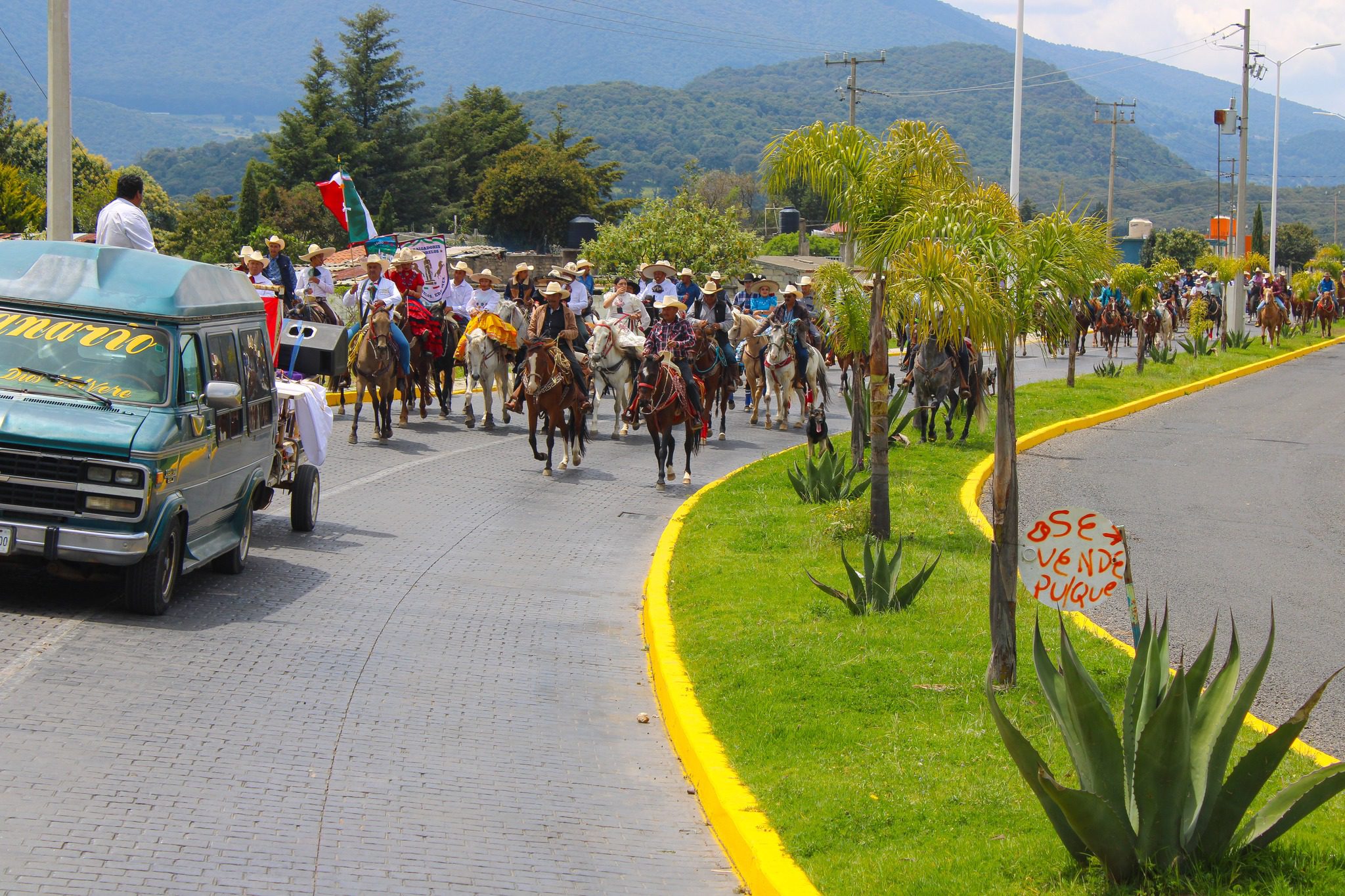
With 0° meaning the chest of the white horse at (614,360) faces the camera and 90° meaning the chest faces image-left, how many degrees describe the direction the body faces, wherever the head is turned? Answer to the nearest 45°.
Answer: approximately 45°

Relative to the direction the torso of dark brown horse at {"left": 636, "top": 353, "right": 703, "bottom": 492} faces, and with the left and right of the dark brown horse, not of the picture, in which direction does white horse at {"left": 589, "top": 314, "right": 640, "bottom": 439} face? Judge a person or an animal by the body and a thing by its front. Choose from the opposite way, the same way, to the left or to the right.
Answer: the same way

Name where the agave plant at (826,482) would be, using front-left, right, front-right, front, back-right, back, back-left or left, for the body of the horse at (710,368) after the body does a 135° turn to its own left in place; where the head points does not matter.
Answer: right

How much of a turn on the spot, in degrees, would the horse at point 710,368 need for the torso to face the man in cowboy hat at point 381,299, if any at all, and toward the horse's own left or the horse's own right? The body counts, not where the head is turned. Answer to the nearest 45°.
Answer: approximately 45° to the horse's own right

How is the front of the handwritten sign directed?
toward the camera

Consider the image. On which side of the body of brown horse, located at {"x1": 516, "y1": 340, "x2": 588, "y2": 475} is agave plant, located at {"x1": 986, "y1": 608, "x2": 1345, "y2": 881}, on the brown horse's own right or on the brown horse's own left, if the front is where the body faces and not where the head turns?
on the brown horse's own left

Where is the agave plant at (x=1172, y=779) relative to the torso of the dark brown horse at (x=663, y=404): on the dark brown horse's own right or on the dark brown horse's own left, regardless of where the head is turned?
on the dark brown horse's own left

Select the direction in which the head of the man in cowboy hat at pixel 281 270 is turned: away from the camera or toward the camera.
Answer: toward the camera

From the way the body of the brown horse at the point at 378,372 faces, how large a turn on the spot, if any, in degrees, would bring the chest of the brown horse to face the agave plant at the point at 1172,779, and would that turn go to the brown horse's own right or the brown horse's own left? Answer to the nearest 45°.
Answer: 0° — it already faces it

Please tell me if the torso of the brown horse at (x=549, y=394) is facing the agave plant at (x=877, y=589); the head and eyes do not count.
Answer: no

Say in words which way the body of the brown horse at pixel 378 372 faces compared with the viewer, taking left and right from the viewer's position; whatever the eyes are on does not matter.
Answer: facing the viewer

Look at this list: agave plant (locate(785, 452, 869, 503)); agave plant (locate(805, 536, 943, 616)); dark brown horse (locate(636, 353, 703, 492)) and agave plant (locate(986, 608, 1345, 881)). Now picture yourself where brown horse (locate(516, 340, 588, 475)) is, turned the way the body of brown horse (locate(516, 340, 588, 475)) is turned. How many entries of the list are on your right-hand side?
0

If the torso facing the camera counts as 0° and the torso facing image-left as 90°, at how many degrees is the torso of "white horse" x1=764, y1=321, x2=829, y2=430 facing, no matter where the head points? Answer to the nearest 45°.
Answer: approximately 45°

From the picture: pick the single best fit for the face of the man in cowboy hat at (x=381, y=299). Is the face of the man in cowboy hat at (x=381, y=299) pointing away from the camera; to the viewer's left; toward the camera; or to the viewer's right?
toward the camera

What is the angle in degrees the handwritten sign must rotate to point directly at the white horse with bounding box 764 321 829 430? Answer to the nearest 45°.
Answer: approximately 180°

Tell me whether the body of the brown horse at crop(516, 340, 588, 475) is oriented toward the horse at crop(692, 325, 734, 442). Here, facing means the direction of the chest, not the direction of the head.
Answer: no
